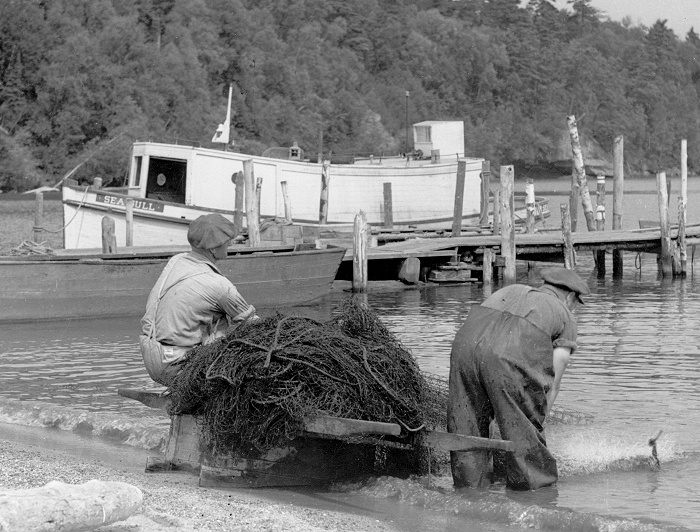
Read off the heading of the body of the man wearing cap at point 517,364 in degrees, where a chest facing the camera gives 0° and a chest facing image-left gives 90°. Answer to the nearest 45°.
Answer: approximately 225°

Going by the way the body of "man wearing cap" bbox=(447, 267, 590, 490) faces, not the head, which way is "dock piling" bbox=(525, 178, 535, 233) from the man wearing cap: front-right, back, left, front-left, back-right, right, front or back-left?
front-left

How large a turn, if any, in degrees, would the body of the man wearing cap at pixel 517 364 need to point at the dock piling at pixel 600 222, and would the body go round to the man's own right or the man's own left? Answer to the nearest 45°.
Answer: approximately 45° to the man's own left

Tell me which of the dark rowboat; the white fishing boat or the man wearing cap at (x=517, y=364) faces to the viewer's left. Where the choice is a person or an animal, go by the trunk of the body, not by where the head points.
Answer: the white fishing boat

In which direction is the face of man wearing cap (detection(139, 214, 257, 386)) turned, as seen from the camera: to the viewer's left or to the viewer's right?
to the viewer's right

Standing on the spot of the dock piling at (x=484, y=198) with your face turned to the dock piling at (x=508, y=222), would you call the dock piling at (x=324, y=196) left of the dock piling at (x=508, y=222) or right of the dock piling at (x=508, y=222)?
right

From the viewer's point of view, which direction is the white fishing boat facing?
to the viewer's left

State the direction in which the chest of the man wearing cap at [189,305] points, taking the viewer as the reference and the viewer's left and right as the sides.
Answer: facing away from the viewer and to the right of the viewer

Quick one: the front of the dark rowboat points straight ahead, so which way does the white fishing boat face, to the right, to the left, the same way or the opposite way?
the opposite way

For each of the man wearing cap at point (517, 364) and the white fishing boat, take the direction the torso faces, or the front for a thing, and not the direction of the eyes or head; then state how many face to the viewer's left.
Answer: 1

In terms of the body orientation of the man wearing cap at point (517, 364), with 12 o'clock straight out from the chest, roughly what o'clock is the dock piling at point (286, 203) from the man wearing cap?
The dock piling is roughly at 10 o'clock from the man wearing cap.

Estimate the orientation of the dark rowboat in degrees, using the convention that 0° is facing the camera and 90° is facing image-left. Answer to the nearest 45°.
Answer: approximately 270°

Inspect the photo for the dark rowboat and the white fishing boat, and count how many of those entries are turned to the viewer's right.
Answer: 1
